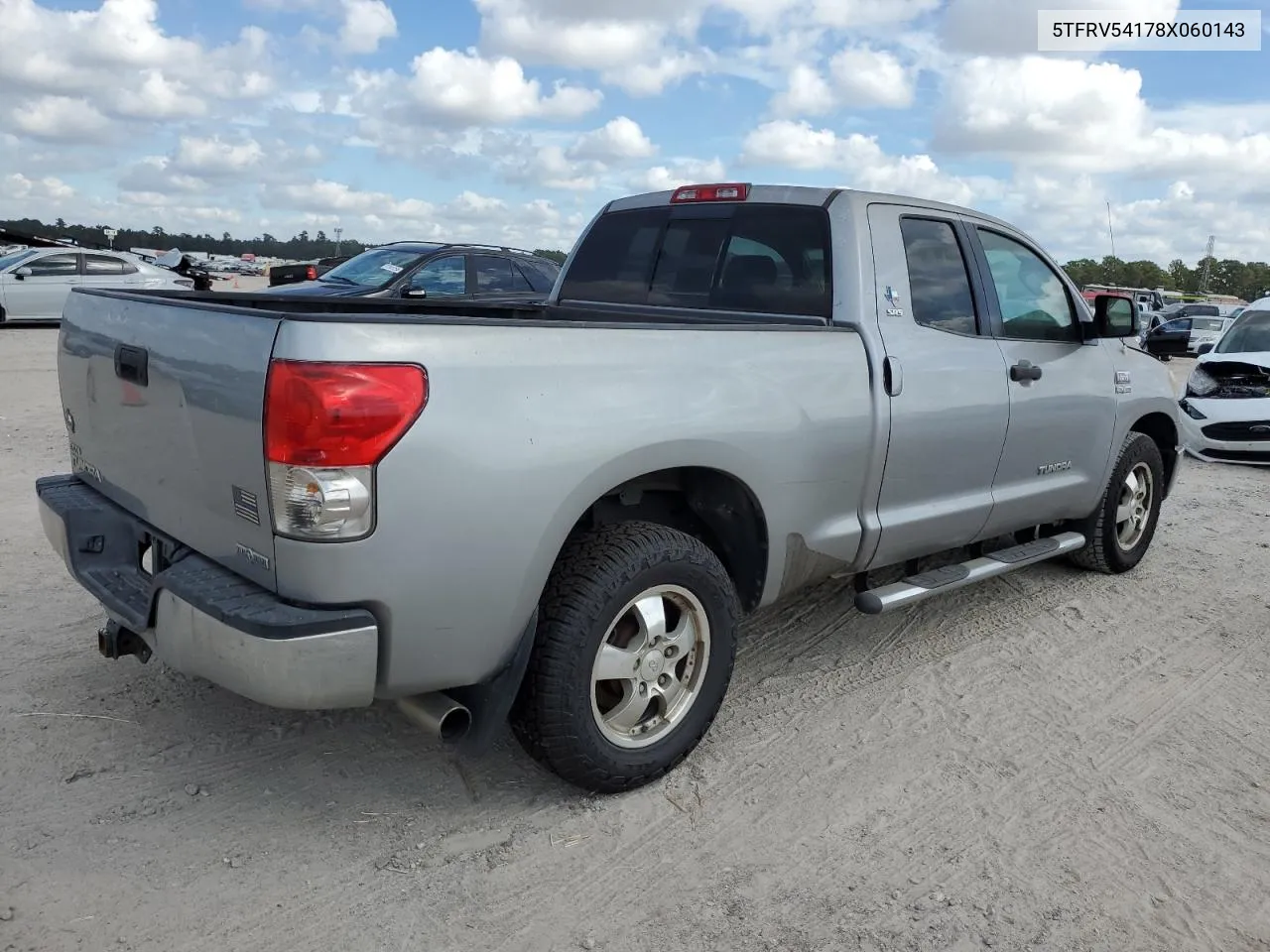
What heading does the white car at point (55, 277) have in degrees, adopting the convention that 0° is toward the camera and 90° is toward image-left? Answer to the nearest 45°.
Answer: approximately 90°

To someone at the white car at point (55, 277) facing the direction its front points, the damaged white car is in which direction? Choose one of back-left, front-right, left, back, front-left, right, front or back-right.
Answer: back-left

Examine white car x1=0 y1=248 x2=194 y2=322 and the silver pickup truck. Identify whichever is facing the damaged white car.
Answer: the silver pickup truck

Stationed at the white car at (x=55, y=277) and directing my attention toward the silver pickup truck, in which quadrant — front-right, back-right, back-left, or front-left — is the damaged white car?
front-left

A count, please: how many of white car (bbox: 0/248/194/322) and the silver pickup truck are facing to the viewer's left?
1

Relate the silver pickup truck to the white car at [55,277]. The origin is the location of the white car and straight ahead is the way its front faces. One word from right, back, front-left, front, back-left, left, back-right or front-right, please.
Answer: left

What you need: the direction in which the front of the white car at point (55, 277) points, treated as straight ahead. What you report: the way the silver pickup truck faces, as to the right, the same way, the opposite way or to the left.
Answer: the opposite way

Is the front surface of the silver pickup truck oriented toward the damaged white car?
yes

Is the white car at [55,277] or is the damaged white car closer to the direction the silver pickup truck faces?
the damaged white car

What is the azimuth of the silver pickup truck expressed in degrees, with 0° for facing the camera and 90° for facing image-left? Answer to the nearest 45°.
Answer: approximately 225°

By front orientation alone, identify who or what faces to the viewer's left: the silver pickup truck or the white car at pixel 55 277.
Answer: the white car

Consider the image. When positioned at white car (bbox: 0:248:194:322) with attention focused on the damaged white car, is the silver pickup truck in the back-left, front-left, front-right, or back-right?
front-right

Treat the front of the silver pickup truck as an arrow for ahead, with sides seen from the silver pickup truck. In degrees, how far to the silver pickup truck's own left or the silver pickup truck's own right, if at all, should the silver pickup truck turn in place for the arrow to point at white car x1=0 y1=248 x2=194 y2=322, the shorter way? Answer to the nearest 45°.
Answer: approximately 90° to the silver pickup truck's own left
